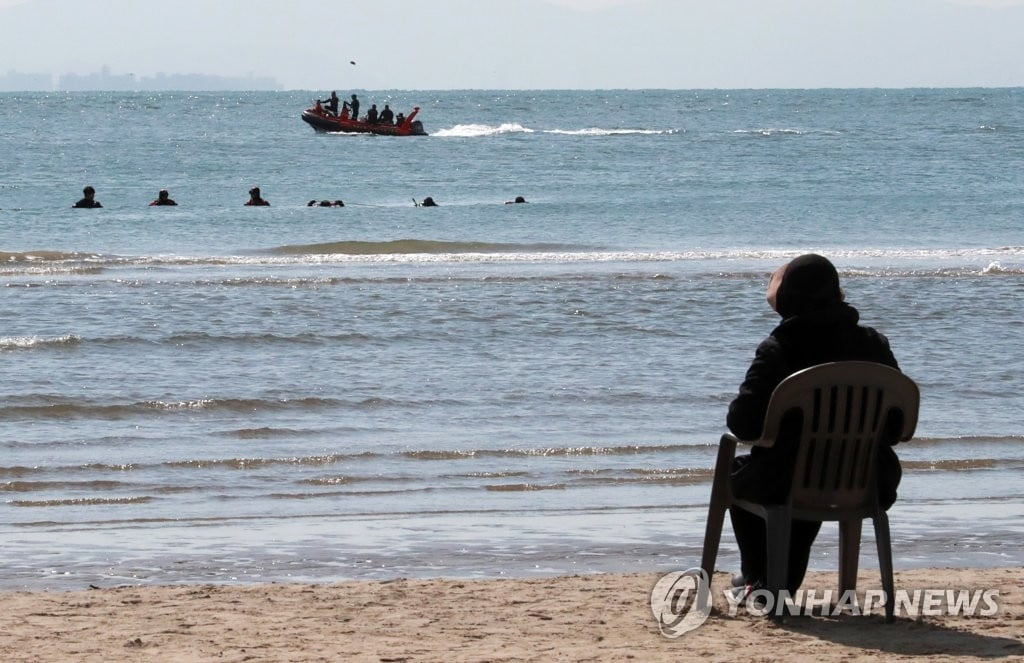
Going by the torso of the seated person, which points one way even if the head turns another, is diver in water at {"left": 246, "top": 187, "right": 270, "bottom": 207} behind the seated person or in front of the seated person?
in front

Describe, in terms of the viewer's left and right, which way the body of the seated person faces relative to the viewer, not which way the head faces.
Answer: facing away from the viewer and to the left of the viewer
